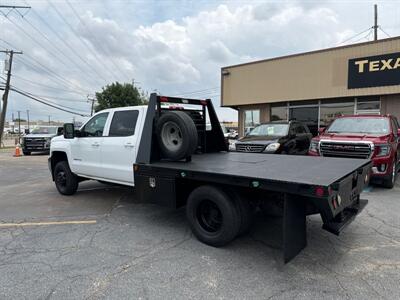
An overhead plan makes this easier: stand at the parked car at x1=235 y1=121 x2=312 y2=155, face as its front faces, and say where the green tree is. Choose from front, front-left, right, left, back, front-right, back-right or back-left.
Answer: right

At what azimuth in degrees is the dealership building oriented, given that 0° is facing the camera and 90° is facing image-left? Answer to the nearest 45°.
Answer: approximately 45°

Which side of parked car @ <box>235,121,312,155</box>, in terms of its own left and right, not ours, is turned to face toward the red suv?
left
